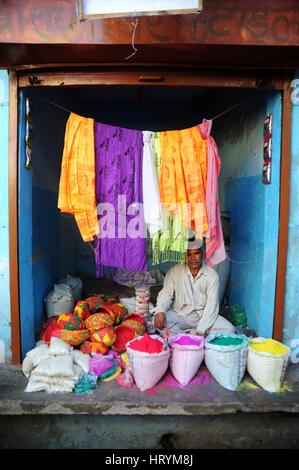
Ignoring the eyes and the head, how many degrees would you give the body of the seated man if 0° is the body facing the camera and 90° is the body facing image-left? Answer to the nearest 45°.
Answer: approximately 0°

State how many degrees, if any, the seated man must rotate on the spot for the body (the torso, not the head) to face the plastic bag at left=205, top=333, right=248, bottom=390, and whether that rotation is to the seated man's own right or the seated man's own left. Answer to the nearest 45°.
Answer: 0° — they already face it

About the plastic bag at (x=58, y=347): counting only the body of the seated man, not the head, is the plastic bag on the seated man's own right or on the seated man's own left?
on the seated man's own right

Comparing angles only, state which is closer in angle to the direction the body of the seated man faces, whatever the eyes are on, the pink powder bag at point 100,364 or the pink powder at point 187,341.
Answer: the pink powder

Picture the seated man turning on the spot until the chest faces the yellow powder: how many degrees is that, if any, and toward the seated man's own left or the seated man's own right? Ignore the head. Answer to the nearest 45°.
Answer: approximately 45° to the seated man's own left
